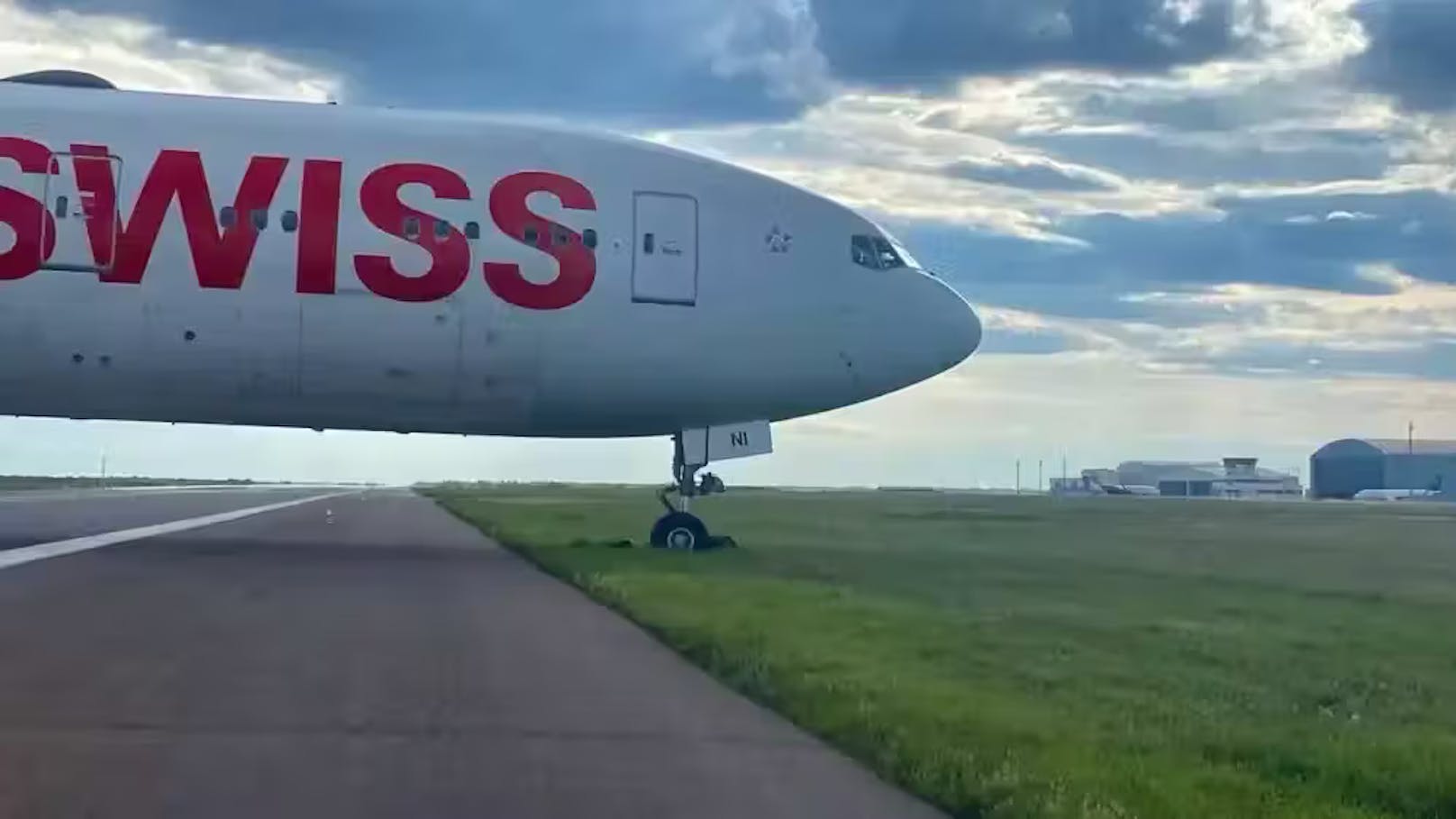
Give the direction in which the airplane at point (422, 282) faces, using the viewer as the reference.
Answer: facing to the right of the viewer
